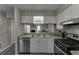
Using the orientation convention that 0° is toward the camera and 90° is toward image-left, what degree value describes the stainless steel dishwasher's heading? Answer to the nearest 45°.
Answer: approximately 0°

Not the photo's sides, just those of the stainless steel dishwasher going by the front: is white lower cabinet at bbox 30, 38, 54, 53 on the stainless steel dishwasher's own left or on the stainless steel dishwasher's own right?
on the stainless steel dishwasher's own left

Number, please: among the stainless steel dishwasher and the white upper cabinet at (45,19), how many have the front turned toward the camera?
2

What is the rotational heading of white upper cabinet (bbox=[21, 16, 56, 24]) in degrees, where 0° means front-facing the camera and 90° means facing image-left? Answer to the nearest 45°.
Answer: approximately 0°
